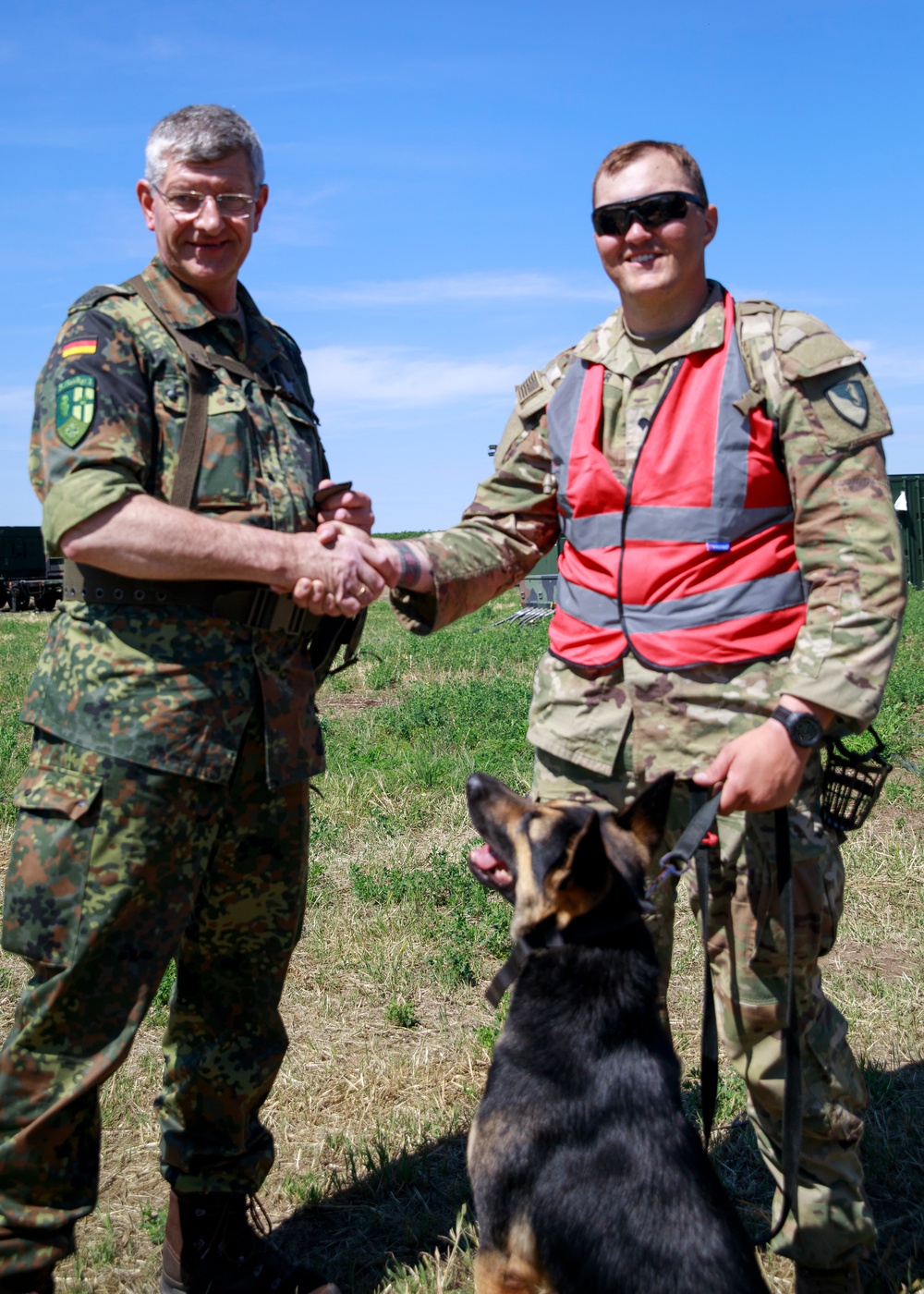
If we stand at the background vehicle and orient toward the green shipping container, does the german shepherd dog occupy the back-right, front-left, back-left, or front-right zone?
front-right

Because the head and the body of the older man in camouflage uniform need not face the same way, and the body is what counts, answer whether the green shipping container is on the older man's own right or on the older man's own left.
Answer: on the older man's own left

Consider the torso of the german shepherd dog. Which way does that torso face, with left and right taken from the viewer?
facing away from the viewer and to the left of the viewer

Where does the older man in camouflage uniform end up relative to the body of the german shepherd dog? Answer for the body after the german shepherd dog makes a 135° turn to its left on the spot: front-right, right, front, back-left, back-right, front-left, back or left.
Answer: right

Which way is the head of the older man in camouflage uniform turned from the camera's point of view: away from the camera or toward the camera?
toward the camera

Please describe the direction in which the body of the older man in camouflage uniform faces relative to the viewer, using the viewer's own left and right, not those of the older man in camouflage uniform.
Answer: facing the viewer and to the right of the viewer

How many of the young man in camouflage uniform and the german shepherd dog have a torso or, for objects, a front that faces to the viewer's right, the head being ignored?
0

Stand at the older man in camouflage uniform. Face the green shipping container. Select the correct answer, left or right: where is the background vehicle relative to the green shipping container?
left

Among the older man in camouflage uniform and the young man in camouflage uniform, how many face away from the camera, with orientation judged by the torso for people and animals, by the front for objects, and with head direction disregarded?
0

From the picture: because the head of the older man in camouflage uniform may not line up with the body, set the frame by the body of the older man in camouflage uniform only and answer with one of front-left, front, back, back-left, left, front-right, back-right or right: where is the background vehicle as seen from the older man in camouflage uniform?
back-left

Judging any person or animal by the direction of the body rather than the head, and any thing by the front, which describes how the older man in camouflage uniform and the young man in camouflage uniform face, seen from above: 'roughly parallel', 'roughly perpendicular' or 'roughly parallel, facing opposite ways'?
roughly perpendicular

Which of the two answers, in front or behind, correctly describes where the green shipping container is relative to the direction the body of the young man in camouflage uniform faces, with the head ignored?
behind

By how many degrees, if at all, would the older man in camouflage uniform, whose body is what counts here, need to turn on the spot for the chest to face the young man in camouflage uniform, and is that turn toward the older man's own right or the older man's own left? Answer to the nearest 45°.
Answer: approximately 45° to the older man's own left

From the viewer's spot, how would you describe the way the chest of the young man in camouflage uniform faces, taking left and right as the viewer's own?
facing the viewer and to the left of the viewer

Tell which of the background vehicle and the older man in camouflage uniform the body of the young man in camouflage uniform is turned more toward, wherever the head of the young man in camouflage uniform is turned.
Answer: the older man in camouflage uniform
